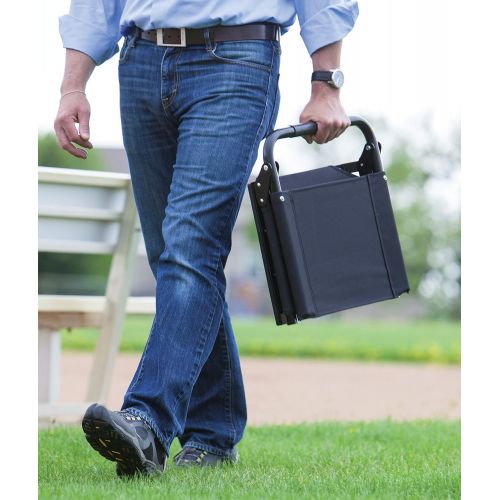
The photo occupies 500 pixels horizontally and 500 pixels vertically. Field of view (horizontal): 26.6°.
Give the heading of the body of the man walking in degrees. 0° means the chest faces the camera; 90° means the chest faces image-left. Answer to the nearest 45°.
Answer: approximately 45°

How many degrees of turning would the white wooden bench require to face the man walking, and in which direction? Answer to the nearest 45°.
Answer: approximately 45° to its left

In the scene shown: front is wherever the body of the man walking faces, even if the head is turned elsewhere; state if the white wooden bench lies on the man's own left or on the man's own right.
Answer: on the man's own right
